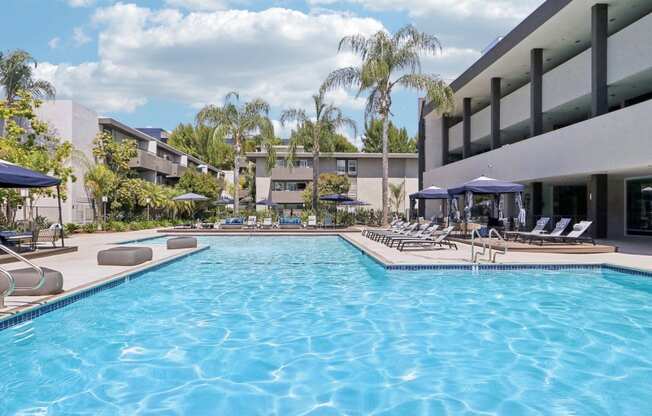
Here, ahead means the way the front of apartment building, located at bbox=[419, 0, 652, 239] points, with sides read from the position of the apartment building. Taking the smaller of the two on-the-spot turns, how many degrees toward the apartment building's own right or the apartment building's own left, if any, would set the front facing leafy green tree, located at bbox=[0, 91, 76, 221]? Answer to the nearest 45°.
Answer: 0° — it already faces it

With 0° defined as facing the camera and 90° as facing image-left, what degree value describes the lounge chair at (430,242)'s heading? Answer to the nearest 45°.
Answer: approximately 90°

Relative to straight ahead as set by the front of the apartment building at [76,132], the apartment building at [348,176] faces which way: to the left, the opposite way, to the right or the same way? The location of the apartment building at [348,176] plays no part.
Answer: to the right

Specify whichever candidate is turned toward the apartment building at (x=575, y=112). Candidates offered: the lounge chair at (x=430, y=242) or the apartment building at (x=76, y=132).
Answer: the apartment building at (x=76, y=132)

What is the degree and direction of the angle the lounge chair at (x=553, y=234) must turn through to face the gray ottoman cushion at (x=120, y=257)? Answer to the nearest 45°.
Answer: approximately 45° to its left

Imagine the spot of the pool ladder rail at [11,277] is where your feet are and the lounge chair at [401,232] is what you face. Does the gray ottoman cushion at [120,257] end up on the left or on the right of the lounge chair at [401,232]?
left

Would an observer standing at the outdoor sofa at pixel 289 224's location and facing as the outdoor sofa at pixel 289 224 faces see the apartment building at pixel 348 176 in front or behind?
behind

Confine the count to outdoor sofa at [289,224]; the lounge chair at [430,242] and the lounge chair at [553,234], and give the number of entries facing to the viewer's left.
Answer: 2

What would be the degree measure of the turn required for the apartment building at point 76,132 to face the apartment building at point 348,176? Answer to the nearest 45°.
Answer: approximately 45° to its left

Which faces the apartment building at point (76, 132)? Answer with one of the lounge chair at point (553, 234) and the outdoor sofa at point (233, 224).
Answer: the lounge chair at point (553, 234)
